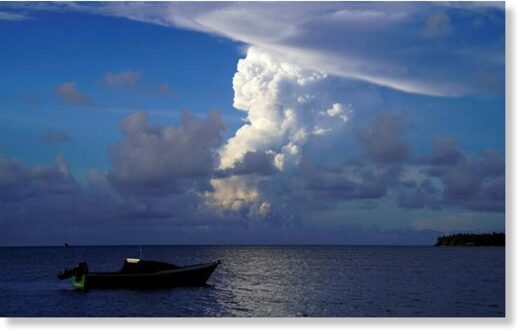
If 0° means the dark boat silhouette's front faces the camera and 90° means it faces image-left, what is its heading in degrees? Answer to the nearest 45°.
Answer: approximately 270°

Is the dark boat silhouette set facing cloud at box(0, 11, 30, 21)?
no
